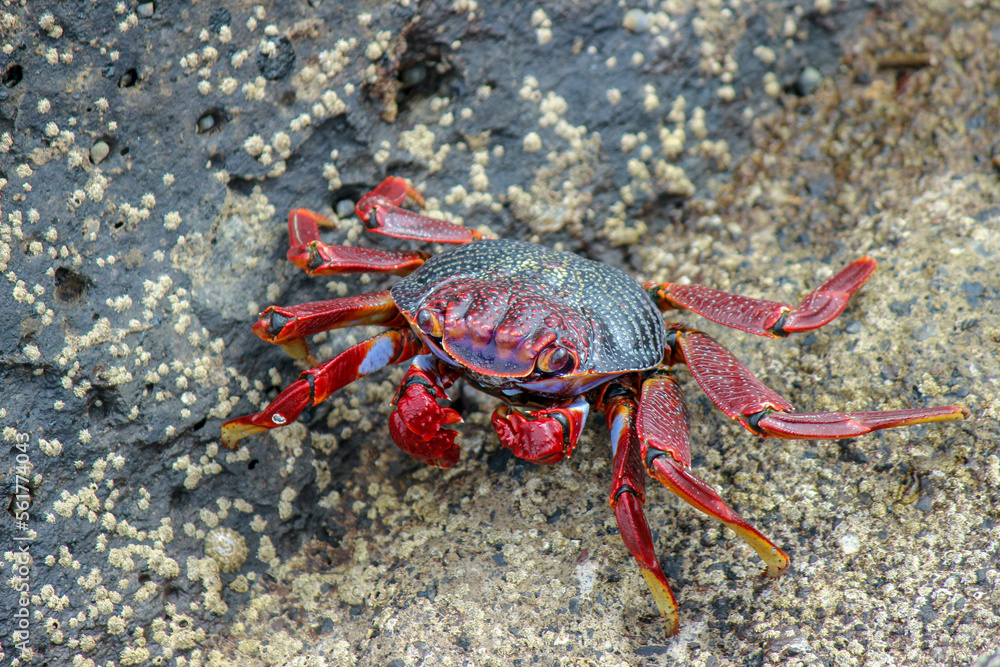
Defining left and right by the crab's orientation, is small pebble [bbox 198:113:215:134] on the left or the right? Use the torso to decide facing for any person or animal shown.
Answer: on its right

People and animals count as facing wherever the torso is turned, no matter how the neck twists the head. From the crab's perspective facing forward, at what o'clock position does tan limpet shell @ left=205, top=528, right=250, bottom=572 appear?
The tan limpet shell is roughly at 1 o'clock from the crab.

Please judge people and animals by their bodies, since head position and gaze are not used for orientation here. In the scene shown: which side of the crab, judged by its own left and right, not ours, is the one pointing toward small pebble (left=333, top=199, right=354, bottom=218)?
right

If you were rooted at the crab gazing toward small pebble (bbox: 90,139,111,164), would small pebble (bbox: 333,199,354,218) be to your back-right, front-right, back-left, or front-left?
front-right

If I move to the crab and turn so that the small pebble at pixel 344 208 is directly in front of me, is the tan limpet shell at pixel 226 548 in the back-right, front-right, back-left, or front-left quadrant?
front-left

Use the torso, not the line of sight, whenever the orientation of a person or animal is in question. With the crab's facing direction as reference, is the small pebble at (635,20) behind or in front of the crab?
behind

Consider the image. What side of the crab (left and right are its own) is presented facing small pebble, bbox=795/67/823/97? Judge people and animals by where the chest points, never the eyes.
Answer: back
